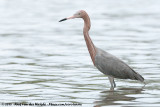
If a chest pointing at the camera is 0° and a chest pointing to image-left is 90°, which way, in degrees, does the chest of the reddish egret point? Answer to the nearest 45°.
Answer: approximately 90°
